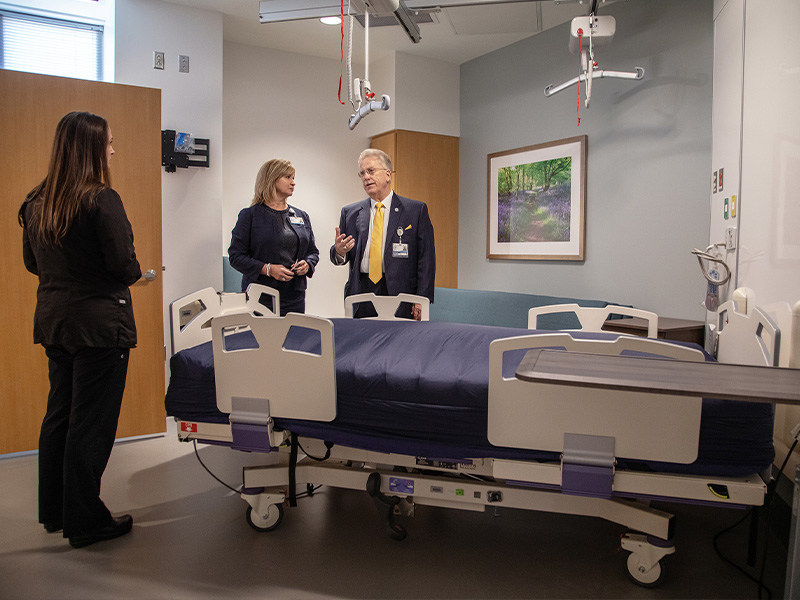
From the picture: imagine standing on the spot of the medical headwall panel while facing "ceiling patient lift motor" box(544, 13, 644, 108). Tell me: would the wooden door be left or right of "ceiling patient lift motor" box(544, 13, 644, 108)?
left

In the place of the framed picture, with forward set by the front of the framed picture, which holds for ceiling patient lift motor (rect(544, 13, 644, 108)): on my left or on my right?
on my left

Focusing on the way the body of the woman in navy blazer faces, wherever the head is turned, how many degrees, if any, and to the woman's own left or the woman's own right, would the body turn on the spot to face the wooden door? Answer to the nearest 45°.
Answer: approximately 135° to the woman's own right

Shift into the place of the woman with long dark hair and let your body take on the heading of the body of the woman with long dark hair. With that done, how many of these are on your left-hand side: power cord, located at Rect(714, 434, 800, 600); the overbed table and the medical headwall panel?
0

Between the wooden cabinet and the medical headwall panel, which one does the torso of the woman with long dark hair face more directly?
the wooden cabinet

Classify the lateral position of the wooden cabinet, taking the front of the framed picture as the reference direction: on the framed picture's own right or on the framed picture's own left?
on the framed picture's own right

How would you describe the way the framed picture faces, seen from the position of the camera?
facing the viewer and to the left of the viewer

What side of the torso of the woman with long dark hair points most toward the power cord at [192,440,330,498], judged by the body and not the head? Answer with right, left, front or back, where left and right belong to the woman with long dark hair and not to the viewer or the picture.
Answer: front

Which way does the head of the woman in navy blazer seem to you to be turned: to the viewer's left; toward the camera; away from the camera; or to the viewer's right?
to the viewer's right

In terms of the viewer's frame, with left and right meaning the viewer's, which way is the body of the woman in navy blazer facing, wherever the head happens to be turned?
facing the viewer and to the right of the viewer

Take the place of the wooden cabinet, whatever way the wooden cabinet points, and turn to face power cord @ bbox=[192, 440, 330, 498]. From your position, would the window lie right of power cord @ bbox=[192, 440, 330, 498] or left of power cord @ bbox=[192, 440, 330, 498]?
right

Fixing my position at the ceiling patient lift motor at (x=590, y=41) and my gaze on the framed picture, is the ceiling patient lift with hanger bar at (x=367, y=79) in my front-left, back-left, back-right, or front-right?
back-left

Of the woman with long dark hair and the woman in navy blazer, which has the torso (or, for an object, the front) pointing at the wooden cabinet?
the woman with long dark hair

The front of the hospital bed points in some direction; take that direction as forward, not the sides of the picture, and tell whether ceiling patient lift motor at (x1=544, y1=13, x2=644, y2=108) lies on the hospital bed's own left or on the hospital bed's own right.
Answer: on the hospital bed's own right

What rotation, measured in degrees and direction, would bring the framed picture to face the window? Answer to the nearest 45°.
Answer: approximately 45° to its right

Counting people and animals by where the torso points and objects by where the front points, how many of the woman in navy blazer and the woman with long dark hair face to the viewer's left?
0

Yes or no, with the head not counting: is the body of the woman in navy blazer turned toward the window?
no

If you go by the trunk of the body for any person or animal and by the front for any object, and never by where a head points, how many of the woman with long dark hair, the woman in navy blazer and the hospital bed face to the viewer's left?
1

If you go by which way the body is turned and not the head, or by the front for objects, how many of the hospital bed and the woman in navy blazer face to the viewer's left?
1

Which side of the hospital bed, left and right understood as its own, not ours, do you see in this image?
left

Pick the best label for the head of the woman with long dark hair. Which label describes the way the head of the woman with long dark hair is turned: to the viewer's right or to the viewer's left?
to the viewer's right
